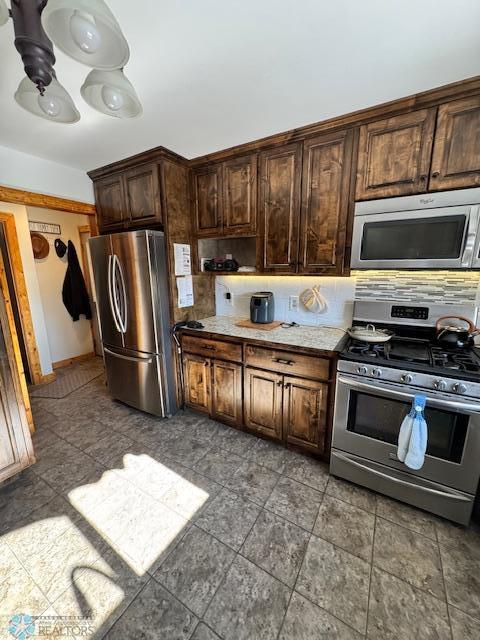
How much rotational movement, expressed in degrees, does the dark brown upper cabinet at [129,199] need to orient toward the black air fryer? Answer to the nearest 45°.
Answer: approximately 90° to its left

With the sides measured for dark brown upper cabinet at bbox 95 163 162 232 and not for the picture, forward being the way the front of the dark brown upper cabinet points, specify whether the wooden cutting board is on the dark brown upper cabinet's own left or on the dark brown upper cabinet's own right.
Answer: on the dark brown upper cabinet's own left

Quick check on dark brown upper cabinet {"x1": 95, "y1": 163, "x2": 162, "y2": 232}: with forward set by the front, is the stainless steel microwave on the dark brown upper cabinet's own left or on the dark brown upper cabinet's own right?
on the dark brown upper cabinet's own left

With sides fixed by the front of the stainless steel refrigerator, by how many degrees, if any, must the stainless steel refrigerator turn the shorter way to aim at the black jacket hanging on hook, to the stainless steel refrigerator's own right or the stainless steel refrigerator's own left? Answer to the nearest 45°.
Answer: approximately 135° to the stainless steel refrigerator's own right

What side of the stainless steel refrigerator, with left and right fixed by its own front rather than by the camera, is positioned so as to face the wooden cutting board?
left

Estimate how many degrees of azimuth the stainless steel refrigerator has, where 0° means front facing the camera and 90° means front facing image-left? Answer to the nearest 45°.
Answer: approximately 45°

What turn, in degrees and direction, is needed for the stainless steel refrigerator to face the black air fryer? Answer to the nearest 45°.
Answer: approximately 135° to its left

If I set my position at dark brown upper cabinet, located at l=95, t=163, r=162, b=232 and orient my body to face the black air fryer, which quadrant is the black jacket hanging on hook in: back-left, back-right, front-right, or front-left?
back-left

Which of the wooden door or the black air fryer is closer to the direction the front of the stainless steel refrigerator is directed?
the wooden door

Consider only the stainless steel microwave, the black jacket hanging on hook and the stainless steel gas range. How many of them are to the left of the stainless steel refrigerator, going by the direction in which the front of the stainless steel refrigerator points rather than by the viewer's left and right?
2
